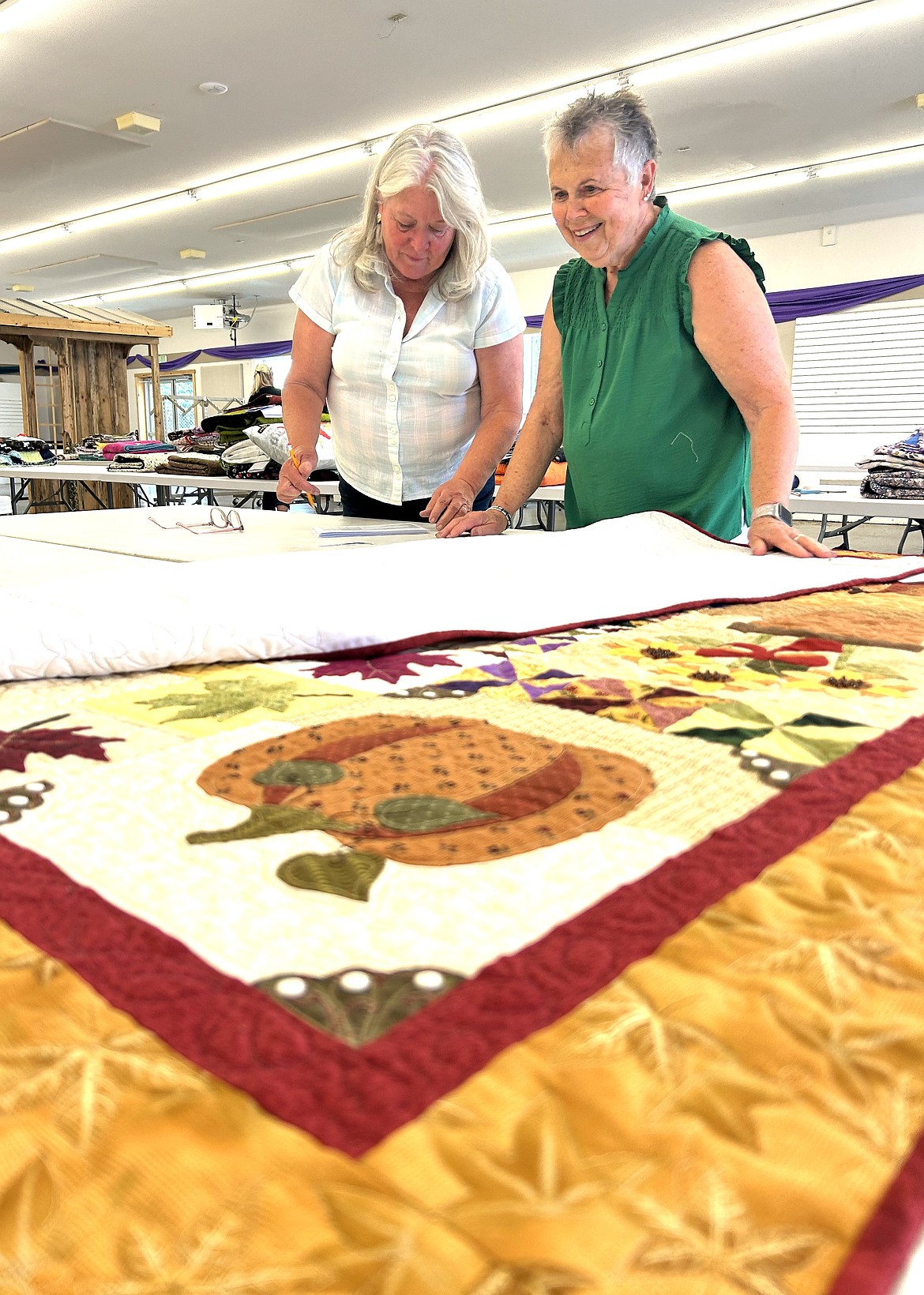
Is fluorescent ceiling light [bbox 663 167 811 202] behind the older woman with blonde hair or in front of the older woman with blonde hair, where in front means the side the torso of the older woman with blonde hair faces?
behind

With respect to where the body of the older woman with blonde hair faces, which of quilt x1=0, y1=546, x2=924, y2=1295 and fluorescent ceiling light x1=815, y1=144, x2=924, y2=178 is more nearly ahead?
the quilt

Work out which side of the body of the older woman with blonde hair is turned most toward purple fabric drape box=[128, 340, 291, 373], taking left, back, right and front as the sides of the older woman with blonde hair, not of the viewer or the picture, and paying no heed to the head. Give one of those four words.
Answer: back

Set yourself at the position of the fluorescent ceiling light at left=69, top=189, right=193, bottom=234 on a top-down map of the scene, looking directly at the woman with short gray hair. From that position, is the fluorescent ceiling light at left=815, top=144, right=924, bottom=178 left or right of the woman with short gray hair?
left

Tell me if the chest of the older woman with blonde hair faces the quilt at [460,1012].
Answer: yes

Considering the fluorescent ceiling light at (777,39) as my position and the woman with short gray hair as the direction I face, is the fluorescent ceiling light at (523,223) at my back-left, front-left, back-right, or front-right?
back-right

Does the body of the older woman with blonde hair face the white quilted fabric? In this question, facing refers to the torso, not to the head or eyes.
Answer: yes

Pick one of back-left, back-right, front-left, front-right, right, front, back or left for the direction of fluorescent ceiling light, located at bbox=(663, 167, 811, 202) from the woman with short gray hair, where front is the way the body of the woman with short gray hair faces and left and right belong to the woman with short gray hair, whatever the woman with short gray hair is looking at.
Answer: back-right

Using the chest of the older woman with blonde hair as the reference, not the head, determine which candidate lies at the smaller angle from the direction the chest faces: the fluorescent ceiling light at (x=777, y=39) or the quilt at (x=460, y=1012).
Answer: the quilt

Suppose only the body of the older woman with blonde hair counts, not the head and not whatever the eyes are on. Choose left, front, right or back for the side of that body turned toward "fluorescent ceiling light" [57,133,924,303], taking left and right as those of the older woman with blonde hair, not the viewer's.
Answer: back

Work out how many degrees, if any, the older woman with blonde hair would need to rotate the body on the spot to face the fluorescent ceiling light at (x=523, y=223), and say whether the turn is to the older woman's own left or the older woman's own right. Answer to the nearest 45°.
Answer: approximately 180°

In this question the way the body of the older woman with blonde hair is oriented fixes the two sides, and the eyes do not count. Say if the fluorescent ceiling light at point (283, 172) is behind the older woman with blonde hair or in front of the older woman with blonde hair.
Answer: behind

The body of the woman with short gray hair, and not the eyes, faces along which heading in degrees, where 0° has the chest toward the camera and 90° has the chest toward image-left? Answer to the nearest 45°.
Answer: approximately 45°

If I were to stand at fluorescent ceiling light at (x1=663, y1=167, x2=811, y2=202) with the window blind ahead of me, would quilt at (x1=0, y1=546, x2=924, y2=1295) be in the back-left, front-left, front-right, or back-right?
back-right
